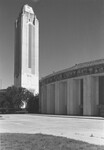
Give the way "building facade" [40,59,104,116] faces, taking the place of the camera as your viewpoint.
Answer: facing the viewer and to the left of the viewer
